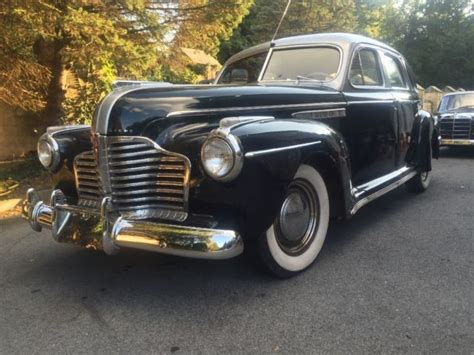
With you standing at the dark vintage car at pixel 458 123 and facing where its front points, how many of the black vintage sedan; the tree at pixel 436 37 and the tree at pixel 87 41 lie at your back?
1

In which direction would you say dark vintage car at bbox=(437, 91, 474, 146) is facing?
toward the camera

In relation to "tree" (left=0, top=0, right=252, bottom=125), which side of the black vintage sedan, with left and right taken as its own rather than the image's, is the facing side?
right

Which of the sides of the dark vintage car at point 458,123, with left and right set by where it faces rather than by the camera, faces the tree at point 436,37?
back

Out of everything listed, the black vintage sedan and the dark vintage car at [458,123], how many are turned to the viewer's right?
0

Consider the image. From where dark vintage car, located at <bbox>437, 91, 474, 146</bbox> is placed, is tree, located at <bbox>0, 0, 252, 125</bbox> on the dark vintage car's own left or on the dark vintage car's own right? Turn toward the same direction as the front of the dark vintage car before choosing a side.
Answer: on the dark vintage car's own right

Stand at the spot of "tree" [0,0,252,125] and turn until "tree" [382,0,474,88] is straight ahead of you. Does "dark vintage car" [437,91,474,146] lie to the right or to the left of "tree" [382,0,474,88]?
right

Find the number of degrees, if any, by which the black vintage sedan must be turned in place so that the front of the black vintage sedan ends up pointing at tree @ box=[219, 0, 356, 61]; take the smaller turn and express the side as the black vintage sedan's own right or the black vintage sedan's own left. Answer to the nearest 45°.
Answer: approximately 135° to the black vintage sedan's own right

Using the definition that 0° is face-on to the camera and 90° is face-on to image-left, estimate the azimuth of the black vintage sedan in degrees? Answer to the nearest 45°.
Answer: approximately 45°

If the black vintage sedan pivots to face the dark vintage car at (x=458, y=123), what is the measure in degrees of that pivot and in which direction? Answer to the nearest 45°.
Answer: approximately 180°

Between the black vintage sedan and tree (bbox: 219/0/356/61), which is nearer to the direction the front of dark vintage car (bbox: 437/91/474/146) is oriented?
the black vintage sedan

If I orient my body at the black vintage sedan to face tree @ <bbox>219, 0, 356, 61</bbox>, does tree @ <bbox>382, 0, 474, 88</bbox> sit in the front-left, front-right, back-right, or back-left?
front-right

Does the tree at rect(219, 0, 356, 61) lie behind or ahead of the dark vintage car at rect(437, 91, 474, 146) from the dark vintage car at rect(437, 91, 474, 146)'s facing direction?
behind

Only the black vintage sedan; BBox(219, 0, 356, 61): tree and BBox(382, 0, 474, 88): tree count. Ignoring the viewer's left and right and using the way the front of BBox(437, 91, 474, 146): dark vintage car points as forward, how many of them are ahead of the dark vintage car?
1

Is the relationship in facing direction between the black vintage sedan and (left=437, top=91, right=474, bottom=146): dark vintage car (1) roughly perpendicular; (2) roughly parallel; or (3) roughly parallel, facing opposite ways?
roughly parallel

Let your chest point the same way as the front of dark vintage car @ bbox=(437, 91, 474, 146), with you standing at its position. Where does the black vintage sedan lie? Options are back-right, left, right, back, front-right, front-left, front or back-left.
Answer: front

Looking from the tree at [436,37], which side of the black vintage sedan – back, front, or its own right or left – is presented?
back
